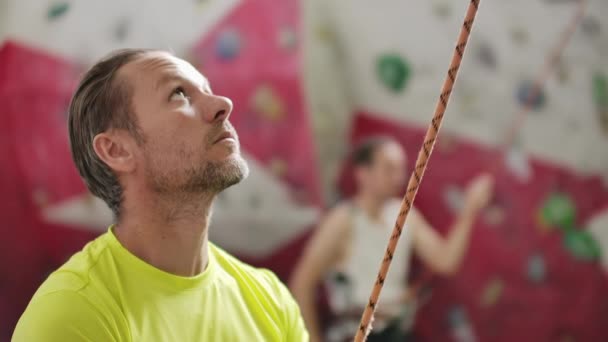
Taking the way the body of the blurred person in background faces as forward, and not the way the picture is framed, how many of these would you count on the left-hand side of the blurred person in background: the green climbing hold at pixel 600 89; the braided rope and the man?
1

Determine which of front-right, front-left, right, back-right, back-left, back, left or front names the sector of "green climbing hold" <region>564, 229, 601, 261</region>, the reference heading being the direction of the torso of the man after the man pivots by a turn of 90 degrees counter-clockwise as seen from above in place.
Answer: front

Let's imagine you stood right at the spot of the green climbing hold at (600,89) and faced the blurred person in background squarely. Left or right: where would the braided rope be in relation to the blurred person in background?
left

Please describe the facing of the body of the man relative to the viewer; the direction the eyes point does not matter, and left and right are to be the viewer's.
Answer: facing the viewer and to the right of the viewer

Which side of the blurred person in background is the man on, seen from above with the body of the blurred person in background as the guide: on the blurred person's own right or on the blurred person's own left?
on the blurred person's own right

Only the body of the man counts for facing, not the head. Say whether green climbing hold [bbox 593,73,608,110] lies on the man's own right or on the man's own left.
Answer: on the man's own left

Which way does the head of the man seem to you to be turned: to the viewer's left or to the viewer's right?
to the viewer's right

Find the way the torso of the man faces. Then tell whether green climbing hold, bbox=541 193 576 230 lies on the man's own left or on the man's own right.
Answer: on the man's own left

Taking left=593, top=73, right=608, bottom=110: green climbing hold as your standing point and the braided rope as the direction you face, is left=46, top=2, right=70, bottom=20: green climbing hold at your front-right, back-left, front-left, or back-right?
front-right

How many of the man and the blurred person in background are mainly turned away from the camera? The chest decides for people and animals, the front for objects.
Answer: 0

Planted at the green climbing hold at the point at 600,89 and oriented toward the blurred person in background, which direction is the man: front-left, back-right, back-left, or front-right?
front-left

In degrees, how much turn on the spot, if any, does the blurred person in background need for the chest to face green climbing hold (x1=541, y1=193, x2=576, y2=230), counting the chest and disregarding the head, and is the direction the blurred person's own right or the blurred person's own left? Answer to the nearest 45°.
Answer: approximately 90° to the blurred person's own left
